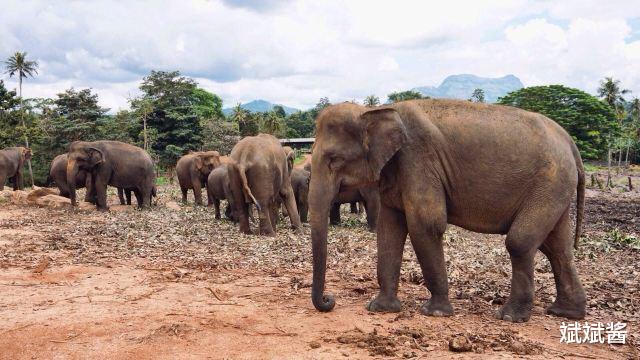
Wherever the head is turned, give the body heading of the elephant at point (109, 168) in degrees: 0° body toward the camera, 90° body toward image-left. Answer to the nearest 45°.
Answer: approximately 90°

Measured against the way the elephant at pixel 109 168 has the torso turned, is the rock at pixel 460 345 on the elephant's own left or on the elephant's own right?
on the elephant's own left

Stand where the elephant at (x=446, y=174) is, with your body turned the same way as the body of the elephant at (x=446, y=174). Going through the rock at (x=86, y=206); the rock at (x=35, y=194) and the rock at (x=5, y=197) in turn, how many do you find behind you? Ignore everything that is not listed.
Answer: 0

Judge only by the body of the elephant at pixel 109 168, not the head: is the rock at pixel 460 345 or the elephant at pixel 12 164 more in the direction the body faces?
the elephant

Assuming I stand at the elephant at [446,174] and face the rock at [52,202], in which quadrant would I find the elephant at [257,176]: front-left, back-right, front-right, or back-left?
front-right

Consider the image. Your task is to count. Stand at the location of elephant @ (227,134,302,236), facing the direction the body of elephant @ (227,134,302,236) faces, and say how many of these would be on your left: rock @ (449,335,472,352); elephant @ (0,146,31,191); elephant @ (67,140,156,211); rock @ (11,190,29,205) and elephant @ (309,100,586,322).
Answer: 3

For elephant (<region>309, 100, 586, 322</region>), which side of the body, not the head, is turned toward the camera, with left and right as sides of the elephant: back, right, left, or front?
left

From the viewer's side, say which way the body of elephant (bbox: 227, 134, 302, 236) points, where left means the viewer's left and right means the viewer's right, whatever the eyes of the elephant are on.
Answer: facing away from the viewer and to the right of the viewer

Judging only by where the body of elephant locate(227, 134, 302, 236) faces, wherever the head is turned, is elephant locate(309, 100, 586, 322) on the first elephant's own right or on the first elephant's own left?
on the first elephant's own right

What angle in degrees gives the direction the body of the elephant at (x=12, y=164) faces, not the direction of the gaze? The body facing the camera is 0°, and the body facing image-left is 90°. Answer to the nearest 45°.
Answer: approximately 270°

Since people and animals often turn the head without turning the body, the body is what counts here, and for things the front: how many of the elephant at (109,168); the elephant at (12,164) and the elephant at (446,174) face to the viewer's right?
1

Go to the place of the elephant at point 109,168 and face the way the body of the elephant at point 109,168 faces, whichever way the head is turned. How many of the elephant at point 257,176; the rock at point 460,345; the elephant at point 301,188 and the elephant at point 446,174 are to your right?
0

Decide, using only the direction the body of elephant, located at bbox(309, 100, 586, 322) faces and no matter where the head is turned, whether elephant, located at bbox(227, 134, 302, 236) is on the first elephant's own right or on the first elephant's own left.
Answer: on the first elephant's own right

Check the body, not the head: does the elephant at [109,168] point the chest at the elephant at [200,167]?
no
